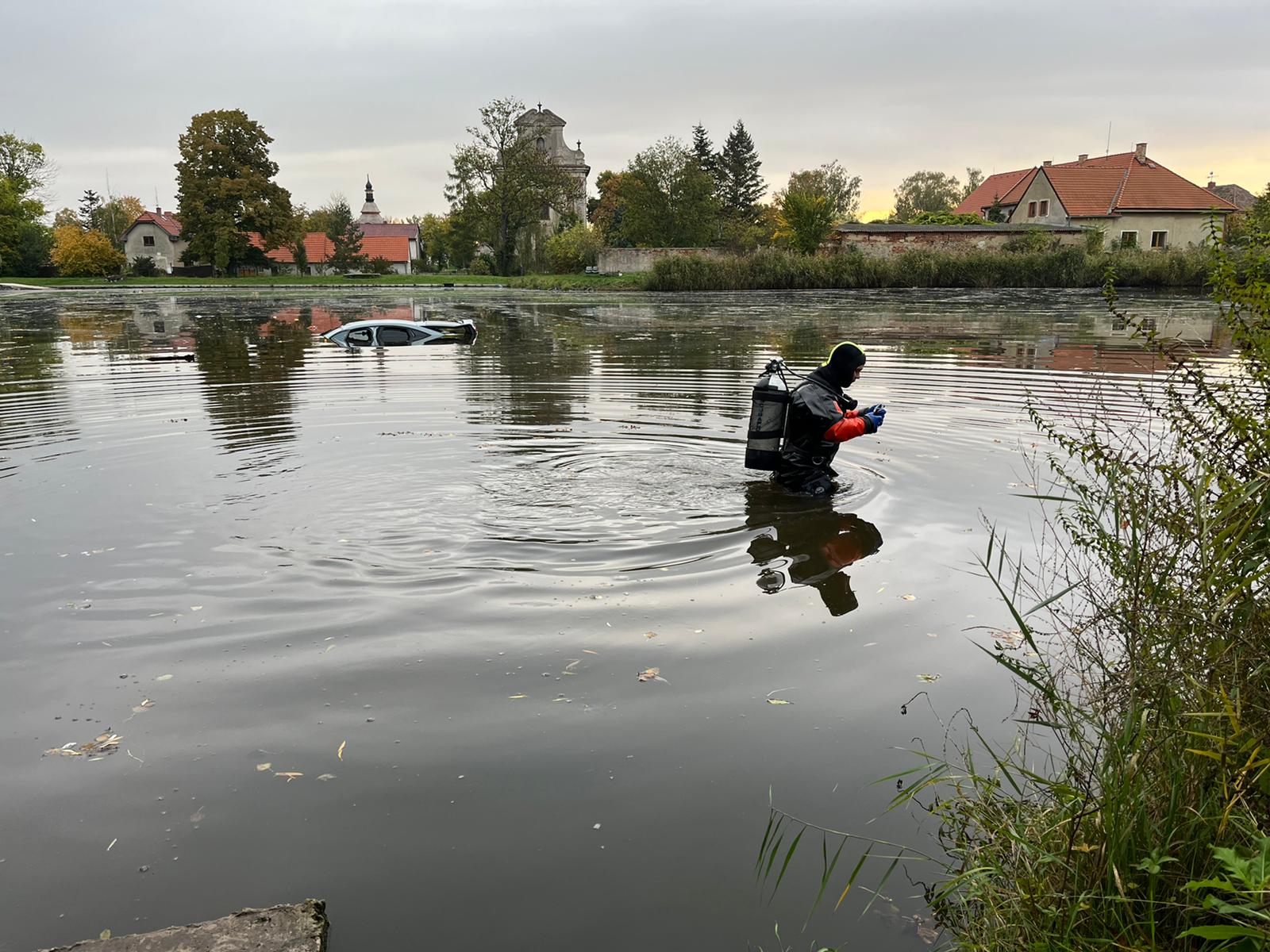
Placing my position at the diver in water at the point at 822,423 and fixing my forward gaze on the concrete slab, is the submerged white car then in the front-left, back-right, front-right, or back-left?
back-right

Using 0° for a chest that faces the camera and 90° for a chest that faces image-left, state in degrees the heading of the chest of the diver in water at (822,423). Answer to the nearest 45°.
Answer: approximately 270°

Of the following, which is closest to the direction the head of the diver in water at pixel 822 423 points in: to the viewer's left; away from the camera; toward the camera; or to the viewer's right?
to the viewer's right

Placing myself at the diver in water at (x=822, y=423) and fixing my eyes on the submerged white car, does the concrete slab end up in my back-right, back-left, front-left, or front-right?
back-left

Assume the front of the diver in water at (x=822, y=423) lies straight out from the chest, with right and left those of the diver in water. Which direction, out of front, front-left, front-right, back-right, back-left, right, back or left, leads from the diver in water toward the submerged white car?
back-left

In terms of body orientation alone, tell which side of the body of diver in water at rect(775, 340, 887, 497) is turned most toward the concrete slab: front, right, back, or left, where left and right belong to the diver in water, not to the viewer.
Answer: right
